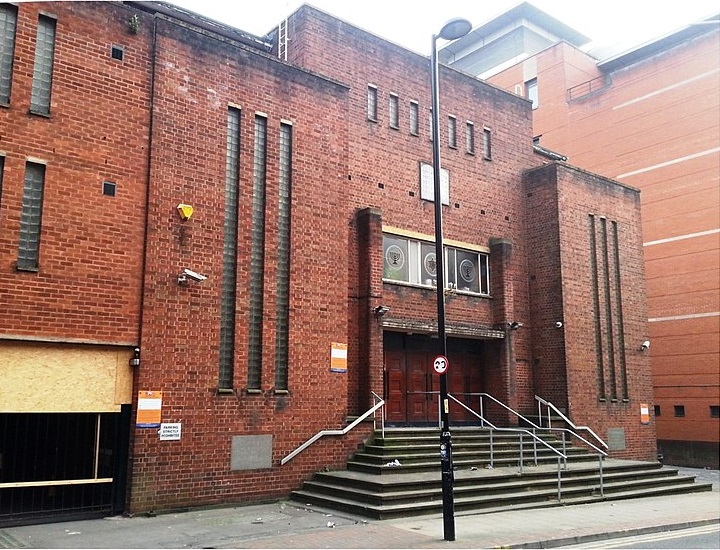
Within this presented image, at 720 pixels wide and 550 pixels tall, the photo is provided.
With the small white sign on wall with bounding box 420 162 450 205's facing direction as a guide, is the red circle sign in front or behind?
in front

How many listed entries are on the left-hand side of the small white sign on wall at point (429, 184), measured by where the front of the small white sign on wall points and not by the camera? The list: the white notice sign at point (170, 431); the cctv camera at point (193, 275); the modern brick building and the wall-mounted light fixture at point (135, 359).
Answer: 1

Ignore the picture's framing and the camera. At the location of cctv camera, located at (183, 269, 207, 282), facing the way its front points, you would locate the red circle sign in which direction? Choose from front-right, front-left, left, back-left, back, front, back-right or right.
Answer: front-right

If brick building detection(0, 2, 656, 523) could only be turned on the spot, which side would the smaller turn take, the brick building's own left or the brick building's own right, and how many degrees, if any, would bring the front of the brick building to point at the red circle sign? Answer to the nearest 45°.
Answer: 0° — it already faces it

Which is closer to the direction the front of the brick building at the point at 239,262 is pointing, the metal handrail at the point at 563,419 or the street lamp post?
the street lamp post

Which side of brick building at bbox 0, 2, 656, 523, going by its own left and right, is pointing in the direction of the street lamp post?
front

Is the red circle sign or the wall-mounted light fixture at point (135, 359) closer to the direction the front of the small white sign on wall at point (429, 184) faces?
the red circle sign

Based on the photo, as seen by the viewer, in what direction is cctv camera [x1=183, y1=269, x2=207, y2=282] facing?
to the viewer's right

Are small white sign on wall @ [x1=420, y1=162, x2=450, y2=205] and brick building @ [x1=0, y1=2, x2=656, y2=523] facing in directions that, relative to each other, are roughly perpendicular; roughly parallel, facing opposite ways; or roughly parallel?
roughly parallel

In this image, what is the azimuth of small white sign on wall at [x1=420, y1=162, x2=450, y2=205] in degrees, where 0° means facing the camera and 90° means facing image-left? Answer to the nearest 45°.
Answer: approximately 315°

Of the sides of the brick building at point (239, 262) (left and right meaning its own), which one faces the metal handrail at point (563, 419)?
left

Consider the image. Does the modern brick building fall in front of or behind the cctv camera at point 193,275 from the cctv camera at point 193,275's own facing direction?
in front

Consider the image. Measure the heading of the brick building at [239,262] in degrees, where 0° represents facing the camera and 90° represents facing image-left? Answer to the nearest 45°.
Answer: approximately 315°

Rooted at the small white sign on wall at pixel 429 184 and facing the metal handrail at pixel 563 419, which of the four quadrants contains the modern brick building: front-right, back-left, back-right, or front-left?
front-left

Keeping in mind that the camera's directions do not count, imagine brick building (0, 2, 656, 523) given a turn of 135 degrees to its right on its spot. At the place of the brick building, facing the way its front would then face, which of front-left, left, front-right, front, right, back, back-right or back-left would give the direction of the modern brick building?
back-right
